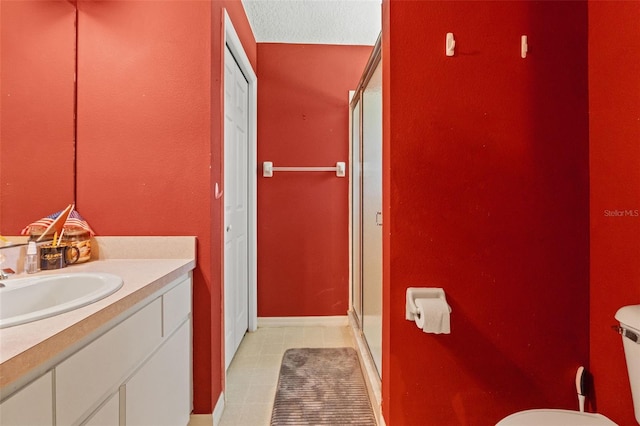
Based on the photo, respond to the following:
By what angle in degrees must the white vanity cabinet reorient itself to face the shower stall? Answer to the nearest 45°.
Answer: approximately 45° to its left

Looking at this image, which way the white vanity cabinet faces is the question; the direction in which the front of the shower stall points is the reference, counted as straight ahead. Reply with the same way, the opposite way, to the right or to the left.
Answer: the opposite way

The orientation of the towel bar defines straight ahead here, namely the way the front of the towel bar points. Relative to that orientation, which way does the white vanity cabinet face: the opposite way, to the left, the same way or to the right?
to the left

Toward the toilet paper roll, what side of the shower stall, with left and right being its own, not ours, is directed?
left

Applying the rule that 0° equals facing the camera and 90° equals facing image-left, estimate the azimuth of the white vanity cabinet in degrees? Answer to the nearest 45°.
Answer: approximately 315°

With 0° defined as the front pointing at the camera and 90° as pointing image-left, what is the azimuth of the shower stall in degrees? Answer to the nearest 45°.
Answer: approximately 90°

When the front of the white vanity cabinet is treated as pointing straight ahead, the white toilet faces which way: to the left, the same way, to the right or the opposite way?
the opposite way

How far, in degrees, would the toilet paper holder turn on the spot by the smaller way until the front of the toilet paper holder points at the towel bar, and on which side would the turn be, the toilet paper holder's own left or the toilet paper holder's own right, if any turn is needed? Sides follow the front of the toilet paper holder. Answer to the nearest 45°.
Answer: approximately 135° to the toilet paper holder's own right

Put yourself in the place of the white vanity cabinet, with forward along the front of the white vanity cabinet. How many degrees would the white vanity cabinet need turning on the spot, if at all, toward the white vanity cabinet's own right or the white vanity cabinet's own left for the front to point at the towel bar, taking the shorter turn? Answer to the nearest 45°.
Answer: approximately 90° to the white vanity cabinet's own left
